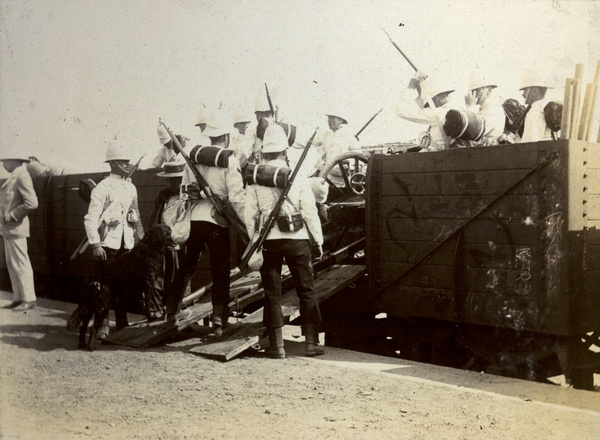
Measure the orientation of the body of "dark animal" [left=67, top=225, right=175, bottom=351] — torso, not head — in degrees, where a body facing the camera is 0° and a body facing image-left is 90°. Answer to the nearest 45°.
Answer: approximately 225°

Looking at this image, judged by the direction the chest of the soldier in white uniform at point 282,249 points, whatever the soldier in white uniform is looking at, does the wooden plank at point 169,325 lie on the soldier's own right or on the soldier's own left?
on the soldier's own left

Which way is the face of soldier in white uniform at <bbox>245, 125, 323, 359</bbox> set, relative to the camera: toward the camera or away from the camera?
away from the camera

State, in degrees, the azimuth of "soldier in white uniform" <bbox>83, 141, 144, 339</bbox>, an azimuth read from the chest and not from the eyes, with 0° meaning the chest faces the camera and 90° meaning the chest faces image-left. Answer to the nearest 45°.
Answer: approximately 315°

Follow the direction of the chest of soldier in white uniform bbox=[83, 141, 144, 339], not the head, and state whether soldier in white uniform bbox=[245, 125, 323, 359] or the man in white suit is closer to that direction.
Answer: the soldier in white uniform

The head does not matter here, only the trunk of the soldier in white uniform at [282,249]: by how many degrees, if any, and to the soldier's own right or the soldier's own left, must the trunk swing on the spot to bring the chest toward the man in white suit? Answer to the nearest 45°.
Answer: approximately 90° to the soldier's own left

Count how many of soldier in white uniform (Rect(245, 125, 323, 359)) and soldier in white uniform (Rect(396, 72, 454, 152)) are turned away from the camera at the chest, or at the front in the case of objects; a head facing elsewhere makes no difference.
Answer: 1

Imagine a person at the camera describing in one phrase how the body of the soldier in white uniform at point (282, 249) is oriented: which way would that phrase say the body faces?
away from the camera

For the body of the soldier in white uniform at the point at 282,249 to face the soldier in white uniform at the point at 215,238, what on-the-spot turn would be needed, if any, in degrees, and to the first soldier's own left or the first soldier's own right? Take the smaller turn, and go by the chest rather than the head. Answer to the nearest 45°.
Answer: approximately 45° to the first soldier's own left
